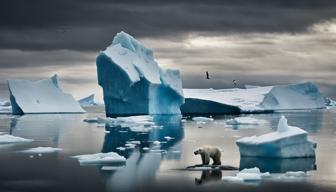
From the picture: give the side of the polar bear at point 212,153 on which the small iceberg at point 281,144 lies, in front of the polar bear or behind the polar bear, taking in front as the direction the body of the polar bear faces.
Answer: behind

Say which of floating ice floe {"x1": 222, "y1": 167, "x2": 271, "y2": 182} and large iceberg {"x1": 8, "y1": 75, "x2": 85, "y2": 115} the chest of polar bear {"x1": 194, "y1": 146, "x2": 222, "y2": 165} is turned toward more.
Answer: the large iceberg

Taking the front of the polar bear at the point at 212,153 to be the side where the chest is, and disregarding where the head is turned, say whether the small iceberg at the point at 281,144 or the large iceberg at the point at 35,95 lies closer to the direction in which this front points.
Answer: the large iceberg

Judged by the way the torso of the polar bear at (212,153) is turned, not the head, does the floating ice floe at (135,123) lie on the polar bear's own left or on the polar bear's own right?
on the polar bear's own right

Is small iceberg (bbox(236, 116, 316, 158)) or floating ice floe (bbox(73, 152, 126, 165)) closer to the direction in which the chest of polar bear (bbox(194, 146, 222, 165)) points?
the floating ice floe

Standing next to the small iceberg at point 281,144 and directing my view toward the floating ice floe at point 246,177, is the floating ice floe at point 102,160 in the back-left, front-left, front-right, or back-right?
front-right

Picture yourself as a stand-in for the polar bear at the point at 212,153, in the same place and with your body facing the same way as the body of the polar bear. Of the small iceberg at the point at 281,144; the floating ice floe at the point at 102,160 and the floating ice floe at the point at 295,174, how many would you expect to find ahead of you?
1

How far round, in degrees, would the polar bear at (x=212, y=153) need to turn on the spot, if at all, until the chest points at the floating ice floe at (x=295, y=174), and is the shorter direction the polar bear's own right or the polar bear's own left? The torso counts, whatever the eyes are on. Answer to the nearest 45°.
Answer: approximately 135° to the polar bear's own left

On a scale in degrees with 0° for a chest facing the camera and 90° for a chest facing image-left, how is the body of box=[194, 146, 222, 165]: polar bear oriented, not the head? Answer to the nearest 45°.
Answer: approximately 90°

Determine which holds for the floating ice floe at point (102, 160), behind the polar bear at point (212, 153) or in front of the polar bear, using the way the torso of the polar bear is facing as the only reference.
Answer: in front

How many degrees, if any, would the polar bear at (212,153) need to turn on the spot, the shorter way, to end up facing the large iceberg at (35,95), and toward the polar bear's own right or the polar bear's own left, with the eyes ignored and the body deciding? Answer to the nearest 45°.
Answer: approximately 45° to the polar bear's own right

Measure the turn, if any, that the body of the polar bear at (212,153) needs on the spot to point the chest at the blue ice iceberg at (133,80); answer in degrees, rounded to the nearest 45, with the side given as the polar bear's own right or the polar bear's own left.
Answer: approximately 90° to the polar bear's own right
